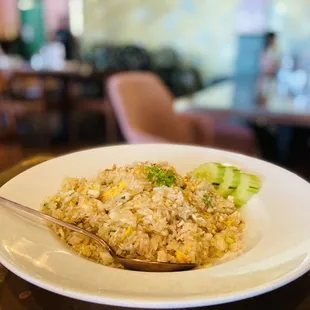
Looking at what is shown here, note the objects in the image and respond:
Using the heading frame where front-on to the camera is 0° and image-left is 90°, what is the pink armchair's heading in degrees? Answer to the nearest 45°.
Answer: approximately 315°

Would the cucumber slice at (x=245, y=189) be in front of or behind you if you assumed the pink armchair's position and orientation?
in front

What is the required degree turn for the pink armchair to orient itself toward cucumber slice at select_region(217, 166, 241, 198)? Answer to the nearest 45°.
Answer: approximately 45° to its right

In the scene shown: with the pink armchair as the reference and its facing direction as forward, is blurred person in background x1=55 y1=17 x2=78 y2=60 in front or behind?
behind

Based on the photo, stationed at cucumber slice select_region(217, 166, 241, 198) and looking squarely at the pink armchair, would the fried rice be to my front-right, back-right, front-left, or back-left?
back-left

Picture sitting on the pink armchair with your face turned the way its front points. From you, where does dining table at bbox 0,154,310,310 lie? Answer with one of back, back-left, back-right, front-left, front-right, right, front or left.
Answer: front-right
